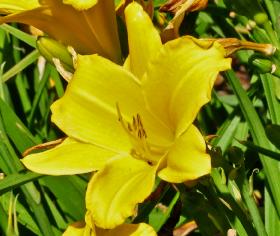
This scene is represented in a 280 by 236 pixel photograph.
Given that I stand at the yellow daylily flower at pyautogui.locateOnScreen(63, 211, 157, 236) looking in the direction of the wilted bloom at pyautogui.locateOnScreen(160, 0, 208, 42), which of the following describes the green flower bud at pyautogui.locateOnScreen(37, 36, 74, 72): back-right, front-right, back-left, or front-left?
front-left

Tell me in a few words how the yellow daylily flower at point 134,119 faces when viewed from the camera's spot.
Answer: facing the viewer and to the left of the viewer
